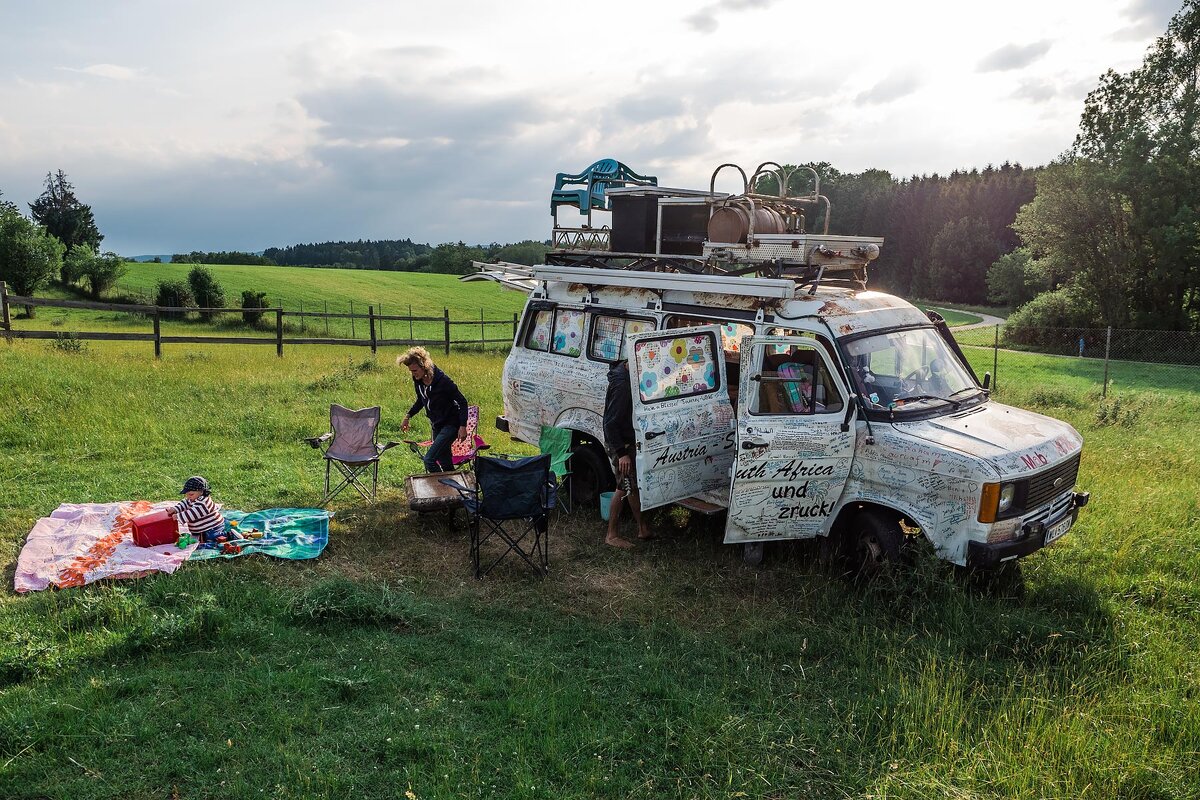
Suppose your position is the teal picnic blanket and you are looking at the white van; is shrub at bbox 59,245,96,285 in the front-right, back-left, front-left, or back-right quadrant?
back-left

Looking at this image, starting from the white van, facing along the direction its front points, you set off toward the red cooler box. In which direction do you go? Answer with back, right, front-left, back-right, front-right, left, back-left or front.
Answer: back-right

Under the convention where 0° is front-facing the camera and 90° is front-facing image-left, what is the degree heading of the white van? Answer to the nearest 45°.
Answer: approximately 315°

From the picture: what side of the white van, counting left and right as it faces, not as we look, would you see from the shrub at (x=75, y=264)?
back

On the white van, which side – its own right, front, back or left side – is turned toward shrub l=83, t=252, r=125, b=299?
back

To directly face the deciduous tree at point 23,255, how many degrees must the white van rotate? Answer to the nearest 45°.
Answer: approximately 180°

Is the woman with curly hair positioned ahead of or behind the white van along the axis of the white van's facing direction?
behind

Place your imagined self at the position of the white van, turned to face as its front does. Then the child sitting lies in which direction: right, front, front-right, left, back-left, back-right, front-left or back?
back-right

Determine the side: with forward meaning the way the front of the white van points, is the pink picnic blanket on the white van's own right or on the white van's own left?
on the white van's own right
